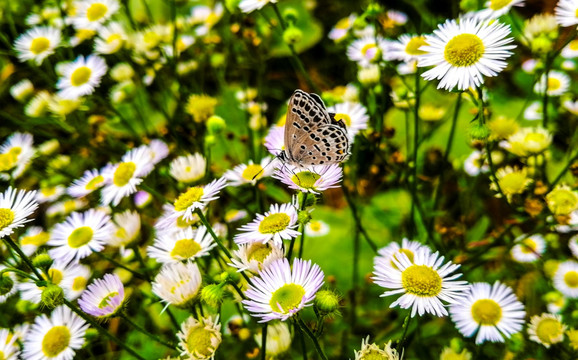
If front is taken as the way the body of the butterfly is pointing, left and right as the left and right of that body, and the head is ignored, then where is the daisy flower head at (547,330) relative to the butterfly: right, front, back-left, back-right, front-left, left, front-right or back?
back

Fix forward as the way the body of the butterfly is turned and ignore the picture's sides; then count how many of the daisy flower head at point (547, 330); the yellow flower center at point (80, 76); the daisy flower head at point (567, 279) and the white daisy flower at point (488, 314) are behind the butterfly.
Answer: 3

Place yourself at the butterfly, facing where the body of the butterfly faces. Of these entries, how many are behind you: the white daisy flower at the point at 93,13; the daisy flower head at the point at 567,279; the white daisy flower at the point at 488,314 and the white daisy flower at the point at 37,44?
2

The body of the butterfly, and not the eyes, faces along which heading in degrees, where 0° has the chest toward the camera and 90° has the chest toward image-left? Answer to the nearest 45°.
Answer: approximately 90°

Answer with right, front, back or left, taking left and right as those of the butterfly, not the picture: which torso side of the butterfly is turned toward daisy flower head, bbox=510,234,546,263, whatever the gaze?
back
